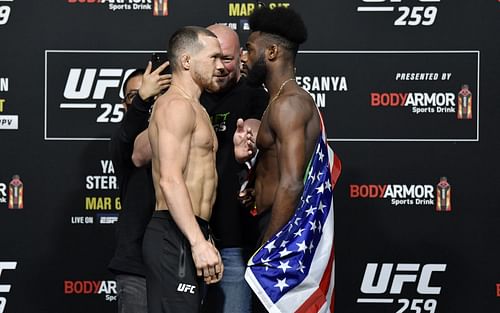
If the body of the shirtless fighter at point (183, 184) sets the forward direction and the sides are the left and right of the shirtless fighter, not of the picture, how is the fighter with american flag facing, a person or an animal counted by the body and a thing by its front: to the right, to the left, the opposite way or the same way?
the opposite way

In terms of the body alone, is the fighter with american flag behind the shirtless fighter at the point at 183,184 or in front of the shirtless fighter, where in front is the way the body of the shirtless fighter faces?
in front

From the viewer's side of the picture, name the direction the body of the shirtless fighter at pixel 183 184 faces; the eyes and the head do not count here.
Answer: to the viewer's right

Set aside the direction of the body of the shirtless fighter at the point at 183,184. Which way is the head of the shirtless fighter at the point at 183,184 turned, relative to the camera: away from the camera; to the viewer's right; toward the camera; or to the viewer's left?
to the viewer's right

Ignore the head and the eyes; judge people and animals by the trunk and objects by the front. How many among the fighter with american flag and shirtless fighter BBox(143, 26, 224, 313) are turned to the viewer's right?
1

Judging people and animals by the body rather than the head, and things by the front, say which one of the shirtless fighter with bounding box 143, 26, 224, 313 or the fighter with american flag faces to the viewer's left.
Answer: the fighter with american flag

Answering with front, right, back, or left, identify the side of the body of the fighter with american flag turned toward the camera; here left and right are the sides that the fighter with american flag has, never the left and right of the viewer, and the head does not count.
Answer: left
